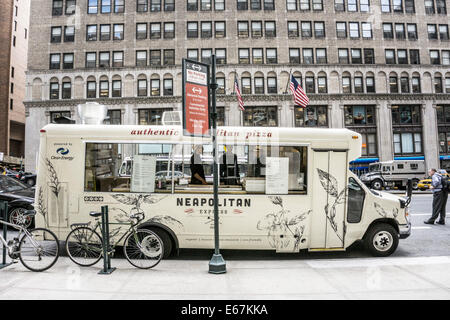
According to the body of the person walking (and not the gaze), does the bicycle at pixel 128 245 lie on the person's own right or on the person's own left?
on the person's own left

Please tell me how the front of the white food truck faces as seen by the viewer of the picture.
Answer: facing to the right of the viewer

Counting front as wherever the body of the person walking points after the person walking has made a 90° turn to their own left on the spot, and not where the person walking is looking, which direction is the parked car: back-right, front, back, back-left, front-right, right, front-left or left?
front-right

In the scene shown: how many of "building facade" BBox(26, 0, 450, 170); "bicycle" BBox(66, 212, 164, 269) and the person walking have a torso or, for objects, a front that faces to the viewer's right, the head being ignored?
1

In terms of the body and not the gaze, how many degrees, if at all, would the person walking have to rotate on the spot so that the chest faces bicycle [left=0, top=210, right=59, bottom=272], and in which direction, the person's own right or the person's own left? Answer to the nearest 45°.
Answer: approximately 45° to the person's own left

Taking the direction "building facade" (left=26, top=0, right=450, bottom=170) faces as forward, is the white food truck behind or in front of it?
in front

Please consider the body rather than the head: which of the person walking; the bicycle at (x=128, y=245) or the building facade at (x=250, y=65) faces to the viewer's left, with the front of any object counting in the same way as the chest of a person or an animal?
the person walking

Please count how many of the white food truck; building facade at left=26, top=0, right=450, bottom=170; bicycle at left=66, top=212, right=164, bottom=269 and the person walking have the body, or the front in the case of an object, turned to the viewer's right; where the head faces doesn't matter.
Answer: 2

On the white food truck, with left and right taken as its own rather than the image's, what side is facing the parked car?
back

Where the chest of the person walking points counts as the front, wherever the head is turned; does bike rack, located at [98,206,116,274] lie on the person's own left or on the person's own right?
on the person's own left

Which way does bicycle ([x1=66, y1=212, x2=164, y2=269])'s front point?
to the viewer's right

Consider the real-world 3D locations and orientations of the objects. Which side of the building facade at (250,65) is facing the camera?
front

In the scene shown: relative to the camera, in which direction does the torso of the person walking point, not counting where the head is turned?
to the viewer's left

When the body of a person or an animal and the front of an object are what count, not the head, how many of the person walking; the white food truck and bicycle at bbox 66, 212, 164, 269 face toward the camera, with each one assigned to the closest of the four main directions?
0
